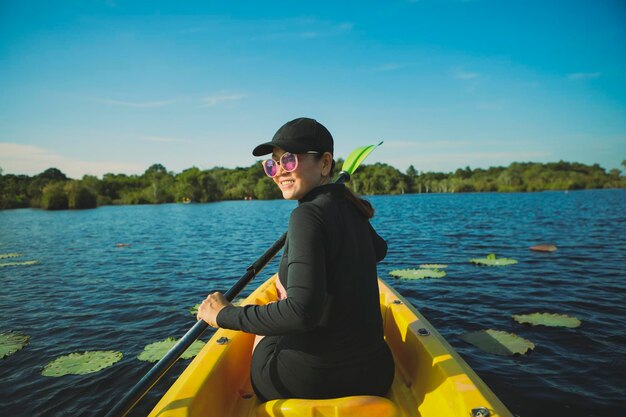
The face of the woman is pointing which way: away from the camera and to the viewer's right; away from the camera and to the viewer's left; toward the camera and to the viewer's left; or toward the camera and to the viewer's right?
toward the camera and to the viewer's left

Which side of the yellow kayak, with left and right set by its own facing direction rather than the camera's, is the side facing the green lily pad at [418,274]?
front

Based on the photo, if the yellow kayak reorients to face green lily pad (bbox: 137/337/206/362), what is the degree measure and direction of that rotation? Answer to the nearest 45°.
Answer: approximately 45° to its left

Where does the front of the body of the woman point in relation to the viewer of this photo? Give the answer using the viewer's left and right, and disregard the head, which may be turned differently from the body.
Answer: facing away from the viewer and to the left of the viewer

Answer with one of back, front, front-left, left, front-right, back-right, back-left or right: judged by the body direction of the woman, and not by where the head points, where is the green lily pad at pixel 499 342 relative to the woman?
right

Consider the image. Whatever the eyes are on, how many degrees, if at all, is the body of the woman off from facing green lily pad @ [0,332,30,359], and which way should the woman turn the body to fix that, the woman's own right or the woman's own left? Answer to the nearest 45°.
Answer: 0° — they already face it

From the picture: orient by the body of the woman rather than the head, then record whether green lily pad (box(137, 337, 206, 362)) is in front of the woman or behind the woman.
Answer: in front

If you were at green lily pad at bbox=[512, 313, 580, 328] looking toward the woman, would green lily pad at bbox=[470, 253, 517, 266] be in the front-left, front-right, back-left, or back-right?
back-right

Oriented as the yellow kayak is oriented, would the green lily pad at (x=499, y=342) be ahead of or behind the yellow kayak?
ahead

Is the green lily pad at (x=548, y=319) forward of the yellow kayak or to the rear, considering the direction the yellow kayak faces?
forward

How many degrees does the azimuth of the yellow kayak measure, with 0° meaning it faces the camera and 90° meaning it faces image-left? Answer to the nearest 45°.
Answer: approximately 180°
